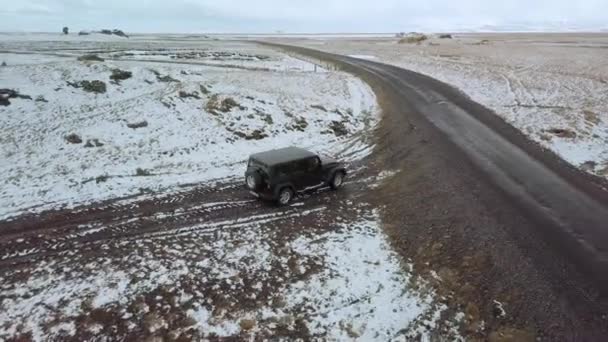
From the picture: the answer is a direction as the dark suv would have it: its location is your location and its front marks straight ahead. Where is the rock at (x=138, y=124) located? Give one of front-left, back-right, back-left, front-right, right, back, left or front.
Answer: left

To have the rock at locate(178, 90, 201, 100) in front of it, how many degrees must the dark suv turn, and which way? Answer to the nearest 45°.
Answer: approximately 90° to its left

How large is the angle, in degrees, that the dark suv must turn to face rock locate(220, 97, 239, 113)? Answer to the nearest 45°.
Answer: approximately 45° to its left

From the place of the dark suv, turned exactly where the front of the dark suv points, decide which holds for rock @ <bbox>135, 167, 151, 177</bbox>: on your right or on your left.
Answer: on your left

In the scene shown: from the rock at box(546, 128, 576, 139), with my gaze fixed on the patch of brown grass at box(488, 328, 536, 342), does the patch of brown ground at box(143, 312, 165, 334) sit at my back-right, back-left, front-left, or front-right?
front-right

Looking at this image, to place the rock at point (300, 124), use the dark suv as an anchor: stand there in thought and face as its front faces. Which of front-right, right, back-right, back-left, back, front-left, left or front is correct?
front-left

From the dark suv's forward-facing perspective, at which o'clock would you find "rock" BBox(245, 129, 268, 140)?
The rock is roughly at 10 o'clock from the dark suv.

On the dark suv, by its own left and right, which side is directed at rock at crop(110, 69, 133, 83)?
left

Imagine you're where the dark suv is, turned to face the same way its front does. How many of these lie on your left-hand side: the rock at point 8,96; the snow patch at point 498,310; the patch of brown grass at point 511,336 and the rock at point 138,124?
2

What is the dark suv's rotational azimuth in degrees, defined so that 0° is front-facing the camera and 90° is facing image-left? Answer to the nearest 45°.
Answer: approximately 225°

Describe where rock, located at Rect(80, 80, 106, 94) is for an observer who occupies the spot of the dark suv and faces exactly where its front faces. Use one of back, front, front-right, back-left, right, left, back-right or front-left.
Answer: left

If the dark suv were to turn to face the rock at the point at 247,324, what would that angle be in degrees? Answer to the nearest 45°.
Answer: approximately 135° to its right

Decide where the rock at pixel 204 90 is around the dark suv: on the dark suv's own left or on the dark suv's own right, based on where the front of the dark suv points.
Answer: on the dark suv's own left
